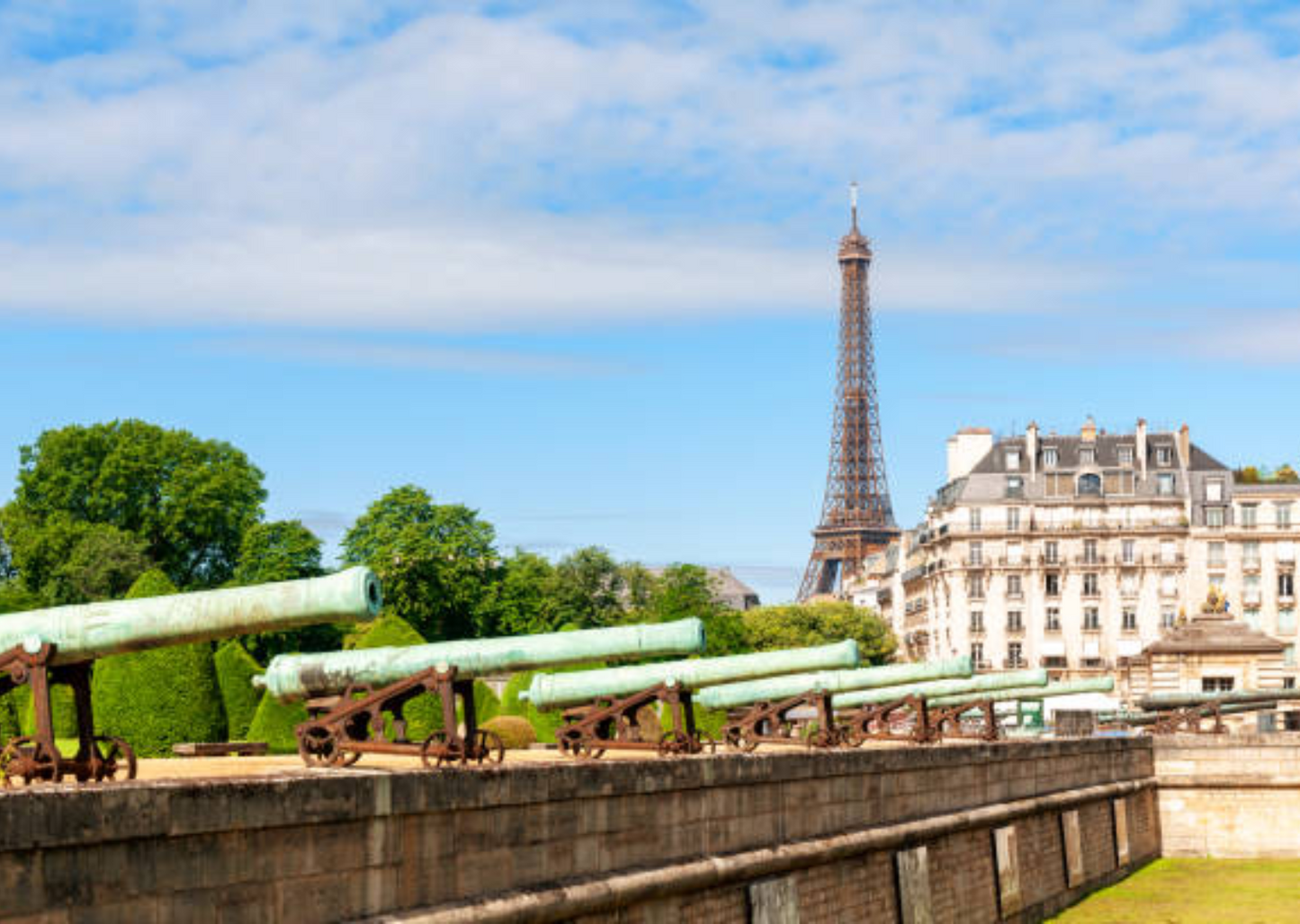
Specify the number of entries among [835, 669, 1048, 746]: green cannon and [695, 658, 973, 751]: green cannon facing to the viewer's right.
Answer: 2

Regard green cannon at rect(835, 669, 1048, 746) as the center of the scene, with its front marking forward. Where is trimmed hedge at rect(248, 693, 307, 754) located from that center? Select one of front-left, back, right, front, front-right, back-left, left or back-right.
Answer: back

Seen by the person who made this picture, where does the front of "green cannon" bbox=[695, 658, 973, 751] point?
facing to the right of the viewer

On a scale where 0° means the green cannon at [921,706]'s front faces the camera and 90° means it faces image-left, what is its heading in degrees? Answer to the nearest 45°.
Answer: approximately 270°

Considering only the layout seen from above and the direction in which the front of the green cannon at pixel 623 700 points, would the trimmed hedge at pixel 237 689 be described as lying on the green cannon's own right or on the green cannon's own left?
on the green cannon's own left

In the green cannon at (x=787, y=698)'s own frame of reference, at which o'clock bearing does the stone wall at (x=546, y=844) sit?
The stone wall is roughly at 3 o'clock from the green cannon.

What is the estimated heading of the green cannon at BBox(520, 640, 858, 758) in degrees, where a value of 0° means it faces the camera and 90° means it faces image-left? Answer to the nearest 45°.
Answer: approximately 270°

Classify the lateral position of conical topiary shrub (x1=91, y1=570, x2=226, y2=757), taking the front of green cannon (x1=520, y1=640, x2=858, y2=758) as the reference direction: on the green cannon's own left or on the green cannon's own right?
on the green cannon's own left

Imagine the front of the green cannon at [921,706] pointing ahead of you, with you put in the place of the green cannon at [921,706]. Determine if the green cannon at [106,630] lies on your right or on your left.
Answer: on your right

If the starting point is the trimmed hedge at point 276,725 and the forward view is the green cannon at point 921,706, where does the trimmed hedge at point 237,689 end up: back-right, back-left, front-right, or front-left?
back-left
